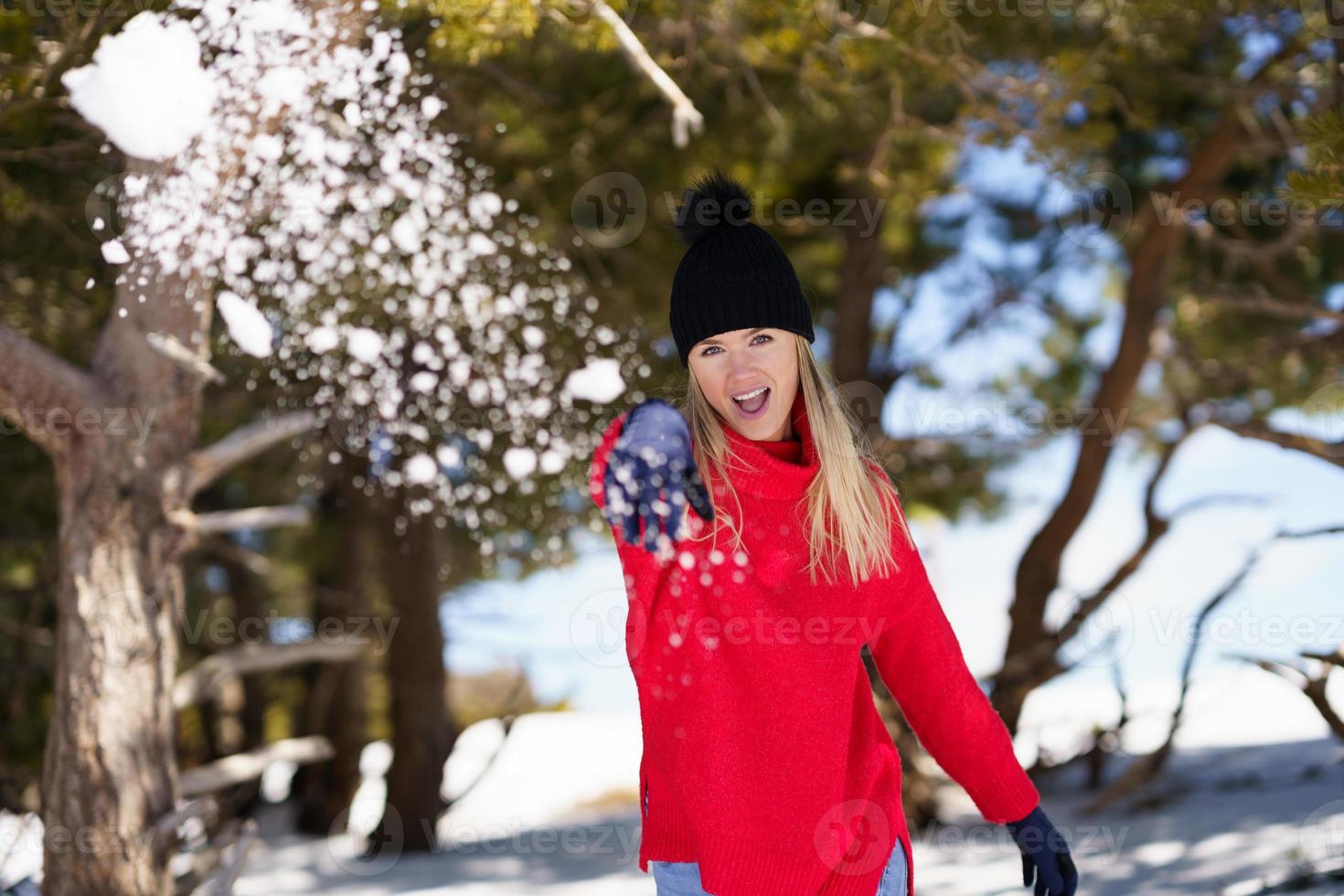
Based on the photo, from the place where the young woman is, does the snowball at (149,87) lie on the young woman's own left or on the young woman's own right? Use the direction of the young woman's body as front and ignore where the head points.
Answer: on the young woman's own right

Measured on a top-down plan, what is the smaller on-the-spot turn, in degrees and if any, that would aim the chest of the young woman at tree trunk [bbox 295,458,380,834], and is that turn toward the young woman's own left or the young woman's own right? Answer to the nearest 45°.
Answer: approximately 135° to the young woman's own right

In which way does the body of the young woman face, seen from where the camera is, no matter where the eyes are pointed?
toward the camera

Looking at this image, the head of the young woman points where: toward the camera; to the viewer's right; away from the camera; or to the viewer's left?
toward the camera
